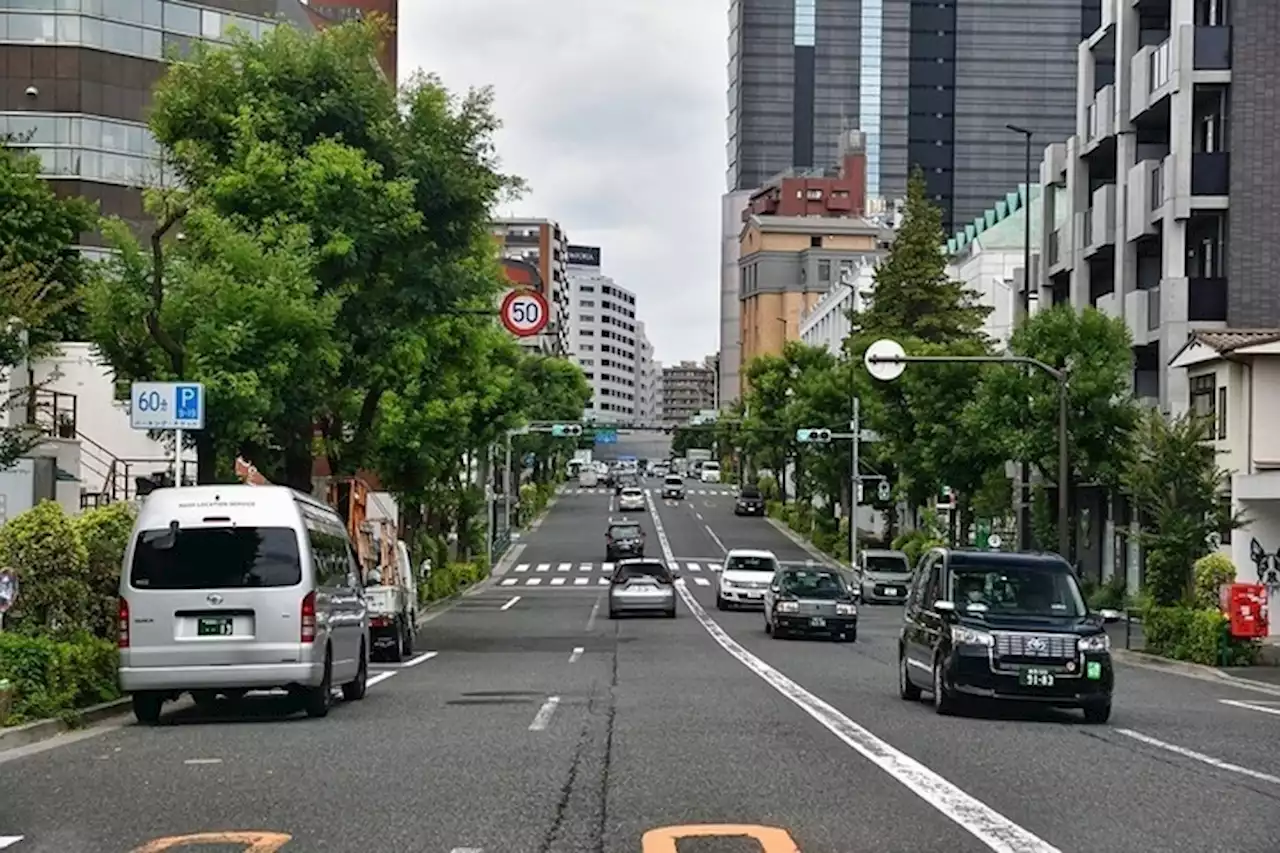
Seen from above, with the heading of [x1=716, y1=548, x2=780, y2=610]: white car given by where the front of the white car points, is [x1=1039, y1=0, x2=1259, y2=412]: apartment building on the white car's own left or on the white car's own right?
on the white car's own left

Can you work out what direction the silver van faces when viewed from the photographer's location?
facing away from the viewer

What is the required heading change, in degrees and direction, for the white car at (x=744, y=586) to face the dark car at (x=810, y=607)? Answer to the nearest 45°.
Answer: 0° — it already faces it

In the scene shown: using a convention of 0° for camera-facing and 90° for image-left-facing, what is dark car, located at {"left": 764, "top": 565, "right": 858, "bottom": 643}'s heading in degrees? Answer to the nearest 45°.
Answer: approximately 0°

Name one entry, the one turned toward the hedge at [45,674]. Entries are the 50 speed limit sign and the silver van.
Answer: the 50 speed limit sign

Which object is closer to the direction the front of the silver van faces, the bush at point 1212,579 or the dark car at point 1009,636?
the bush
